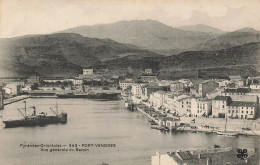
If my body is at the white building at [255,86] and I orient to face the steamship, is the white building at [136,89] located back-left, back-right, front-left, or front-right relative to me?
front-right

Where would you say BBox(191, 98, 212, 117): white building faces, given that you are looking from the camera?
facing the viewer and to the left of the viewer

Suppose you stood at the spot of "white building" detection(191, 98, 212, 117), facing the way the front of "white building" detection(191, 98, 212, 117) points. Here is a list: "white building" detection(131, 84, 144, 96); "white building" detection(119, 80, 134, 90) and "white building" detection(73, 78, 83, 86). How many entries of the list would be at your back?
0

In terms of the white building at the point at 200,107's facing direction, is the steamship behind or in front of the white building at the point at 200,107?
in front

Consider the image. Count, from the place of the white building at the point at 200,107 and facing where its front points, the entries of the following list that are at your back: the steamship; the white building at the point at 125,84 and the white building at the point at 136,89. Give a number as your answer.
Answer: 0
